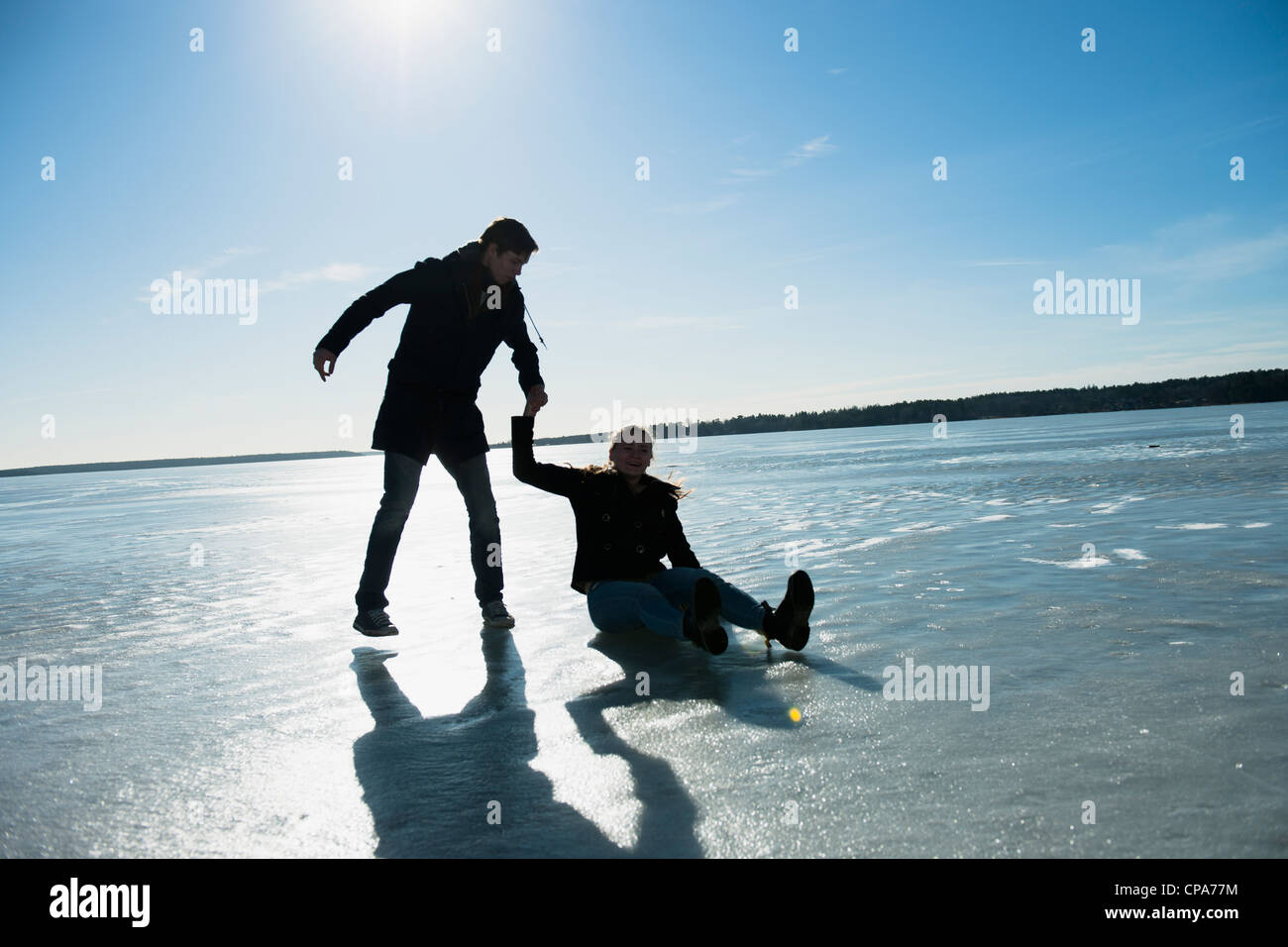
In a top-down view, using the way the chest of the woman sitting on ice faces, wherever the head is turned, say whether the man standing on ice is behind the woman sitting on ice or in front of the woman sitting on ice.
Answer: behind

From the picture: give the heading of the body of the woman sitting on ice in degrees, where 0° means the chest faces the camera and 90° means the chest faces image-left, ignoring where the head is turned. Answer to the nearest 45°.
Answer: approximately 315°

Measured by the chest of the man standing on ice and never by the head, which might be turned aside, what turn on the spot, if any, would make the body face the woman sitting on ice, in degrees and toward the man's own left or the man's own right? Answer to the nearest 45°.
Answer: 0° — they already face them

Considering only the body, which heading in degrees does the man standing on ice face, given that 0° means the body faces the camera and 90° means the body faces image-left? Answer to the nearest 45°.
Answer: approximately 315°
